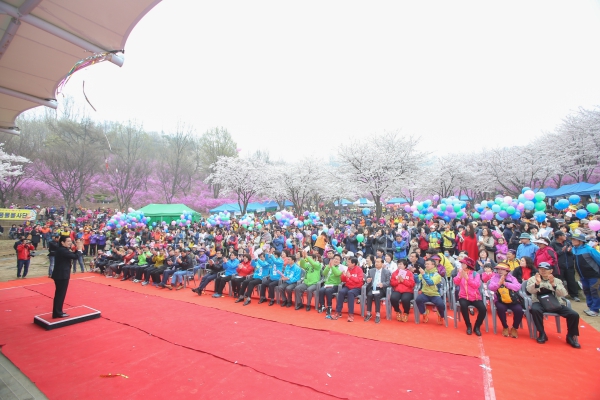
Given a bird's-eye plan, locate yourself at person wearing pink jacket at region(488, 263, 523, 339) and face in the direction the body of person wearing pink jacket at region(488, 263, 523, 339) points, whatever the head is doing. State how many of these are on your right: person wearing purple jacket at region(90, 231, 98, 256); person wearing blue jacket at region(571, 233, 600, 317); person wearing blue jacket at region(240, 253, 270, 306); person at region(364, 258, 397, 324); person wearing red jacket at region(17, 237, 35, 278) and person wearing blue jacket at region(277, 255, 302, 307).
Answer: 5

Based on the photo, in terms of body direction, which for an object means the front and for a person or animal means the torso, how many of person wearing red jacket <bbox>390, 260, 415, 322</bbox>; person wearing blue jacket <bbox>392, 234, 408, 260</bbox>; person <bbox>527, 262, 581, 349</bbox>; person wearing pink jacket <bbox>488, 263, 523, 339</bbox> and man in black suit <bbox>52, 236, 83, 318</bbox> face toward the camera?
4

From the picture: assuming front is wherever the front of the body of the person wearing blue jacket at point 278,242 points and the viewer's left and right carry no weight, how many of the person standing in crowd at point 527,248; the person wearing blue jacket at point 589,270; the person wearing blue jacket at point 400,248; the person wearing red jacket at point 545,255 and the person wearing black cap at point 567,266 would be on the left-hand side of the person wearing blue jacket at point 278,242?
5

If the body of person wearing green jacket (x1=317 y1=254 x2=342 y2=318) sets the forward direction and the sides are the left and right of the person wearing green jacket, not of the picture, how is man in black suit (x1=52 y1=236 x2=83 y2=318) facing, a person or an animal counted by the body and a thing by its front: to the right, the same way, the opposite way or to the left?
the opposite way

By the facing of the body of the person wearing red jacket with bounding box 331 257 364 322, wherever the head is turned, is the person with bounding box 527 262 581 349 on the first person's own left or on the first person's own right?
on the first person's own left

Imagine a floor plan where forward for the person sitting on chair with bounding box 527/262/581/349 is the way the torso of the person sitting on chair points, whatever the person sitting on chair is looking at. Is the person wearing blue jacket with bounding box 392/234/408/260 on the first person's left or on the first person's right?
on the first person's right

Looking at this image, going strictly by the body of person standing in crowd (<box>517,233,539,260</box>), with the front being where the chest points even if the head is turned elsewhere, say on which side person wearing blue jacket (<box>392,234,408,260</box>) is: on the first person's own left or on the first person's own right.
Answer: on the first person's own right

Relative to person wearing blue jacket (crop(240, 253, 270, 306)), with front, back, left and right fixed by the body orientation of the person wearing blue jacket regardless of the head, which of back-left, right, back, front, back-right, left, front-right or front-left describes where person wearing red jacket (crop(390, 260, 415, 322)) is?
left

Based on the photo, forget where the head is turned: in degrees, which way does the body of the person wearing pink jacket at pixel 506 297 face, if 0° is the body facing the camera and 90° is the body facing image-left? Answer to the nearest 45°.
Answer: approximately 0°

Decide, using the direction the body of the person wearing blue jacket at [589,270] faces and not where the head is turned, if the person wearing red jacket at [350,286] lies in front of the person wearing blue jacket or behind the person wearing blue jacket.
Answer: in front

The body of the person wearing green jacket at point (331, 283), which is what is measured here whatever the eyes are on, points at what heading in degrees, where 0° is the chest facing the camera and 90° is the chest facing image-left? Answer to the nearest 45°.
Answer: approximately 45°

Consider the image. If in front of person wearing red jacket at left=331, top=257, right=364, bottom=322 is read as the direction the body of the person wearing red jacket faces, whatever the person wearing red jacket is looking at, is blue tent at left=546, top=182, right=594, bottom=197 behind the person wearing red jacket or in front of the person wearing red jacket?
behind

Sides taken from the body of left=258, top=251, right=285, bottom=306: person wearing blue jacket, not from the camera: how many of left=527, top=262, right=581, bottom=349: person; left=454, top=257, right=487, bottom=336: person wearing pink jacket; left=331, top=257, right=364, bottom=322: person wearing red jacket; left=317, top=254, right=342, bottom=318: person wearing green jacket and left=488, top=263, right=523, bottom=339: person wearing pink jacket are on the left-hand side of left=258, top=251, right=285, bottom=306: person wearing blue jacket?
5

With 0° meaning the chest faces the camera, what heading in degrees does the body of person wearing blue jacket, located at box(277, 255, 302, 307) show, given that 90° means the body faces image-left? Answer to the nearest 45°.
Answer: approximately 45°

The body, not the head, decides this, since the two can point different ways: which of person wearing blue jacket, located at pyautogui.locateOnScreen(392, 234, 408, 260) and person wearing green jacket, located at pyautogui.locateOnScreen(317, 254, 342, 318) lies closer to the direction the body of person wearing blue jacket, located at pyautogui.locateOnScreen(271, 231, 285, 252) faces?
the person wearing green jacket

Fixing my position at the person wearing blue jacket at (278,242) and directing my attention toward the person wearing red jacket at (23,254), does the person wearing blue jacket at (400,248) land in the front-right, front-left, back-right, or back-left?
back-left

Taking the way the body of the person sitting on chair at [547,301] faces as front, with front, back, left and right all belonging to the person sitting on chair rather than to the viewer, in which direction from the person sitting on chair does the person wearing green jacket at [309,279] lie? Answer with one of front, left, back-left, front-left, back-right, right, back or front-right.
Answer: right

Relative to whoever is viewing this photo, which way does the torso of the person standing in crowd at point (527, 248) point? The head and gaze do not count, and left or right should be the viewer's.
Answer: facing the viewer and to the left of the viewer

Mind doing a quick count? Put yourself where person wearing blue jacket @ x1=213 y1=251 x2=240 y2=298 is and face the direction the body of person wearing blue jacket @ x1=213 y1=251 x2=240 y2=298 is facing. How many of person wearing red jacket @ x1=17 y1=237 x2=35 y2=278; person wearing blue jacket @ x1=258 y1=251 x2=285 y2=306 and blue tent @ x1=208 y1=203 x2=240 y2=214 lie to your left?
1
